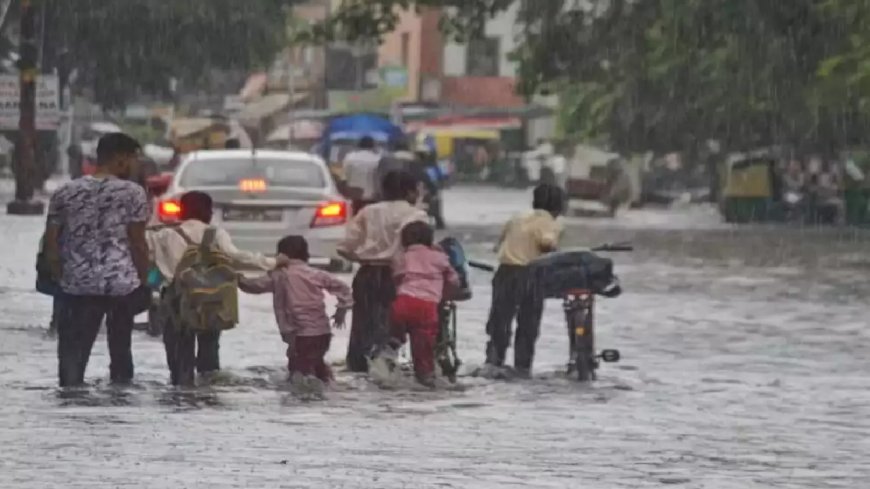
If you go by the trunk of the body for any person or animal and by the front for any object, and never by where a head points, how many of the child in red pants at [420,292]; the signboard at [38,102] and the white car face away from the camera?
2

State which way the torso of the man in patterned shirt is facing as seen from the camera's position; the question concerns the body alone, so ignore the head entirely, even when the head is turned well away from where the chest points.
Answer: away from the camera

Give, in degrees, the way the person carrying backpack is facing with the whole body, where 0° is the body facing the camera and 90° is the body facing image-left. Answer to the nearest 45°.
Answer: approximately 180°

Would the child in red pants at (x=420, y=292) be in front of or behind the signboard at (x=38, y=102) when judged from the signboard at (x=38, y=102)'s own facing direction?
in front

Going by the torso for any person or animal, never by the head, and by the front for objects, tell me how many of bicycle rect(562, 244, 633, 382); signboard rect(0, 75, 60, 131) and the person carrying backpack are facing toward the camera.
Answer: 1

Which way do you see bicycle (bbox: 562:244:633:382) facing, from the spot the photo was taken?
facing away from the viewer

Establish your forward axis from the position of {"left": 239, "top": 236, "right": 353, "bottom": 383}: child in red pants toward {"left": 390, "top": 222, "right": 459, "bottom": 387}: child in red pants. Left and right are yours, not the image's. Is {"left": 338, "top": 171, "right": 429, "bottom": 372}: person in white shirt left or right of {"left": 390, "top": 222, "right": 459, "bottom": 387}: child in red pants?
left

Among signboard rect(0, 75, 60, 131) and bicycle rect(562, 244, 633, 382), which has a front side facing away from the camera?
the bicycle

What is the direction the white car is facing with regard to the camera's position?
facing away from the viewer

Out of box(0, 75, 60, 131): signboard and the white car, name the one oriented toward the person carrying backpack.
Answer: the signboard

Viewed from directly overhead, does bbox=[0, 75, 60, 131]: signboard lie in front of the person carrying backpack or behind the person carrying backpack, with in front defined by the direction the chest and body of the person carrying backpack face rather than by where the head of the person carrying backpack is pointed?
in front

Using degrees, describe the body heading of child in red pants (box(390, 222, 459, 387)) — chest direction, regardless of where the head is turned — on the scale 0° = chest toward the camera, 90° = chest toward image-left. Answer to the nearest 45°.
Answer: approximately 180°

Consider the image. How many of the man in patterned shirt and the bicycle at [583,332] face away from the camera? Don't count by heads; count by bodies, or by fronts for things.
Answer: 2

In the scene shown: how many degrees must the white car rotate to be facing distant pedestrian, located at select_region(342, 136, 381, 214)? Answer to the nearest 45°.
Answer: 0° — it already faces them
